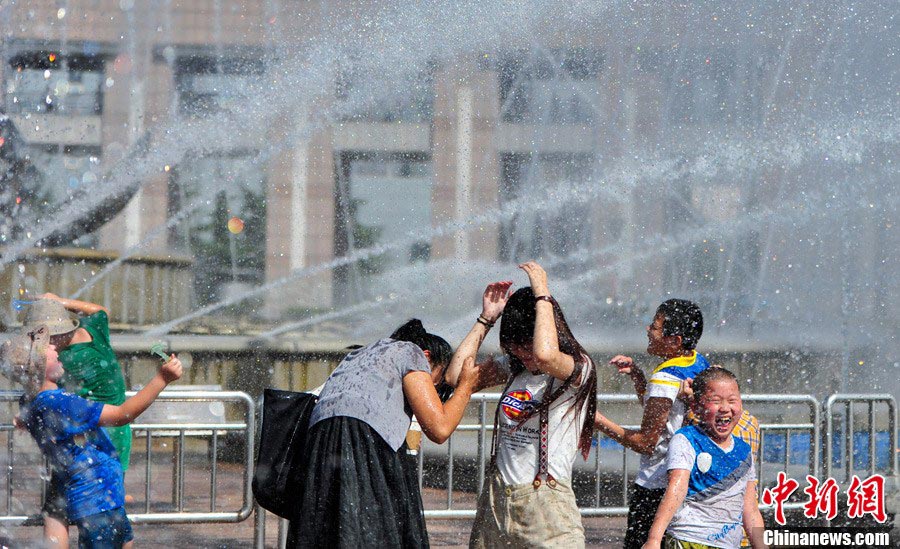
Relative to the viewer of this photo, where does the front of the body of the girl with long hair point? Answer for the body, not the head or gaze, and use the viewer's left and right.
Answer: facing the viewer and to the left of the viewer

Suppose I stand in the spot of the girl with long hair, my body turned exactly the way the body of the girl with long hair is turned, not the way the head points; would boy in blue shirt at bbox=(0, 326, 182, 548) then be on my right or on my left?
on my right

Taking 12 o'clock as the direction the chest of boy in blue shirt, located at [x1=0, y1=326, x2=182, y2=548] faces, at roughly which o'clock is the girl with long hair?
The girl with long hair is roughly at 1 o'clock from the boy in blue shirt.

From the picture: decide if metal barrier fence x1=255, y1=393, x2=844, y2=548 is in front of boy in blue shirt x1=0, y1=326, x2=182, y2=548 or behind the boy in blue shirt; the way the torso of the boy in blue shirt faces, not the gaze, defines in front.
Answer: in front

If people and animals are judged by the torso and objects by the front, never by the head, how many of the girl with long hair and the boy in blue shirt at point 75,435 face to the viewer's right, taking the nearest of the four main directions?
1

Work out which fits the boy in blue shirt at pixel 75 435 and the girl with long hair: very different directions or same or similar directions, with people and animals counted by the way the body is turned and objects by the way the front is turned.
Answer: very different directions

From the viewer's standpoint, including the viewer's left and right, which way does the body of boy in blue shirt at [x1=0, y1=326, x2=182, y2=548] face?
facing to the right of the viewer

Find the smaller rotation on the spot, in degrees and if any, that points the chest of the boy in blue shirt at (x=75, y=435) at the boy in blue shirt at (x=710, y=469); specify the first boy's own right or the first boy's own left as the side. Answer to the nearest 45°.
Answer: approximately 45° to the first boy's own right

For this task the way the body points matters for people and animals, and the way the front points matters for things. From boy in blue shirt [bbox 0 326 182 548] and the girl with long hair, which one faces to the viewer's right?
the boy in blue shirt

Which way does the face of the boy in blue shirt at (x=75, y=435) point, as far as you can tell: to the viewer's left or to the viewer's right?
to the viewer's right

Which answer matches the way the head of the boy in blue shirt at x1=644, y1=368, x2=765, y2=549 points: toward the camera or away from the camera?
toward the camera
